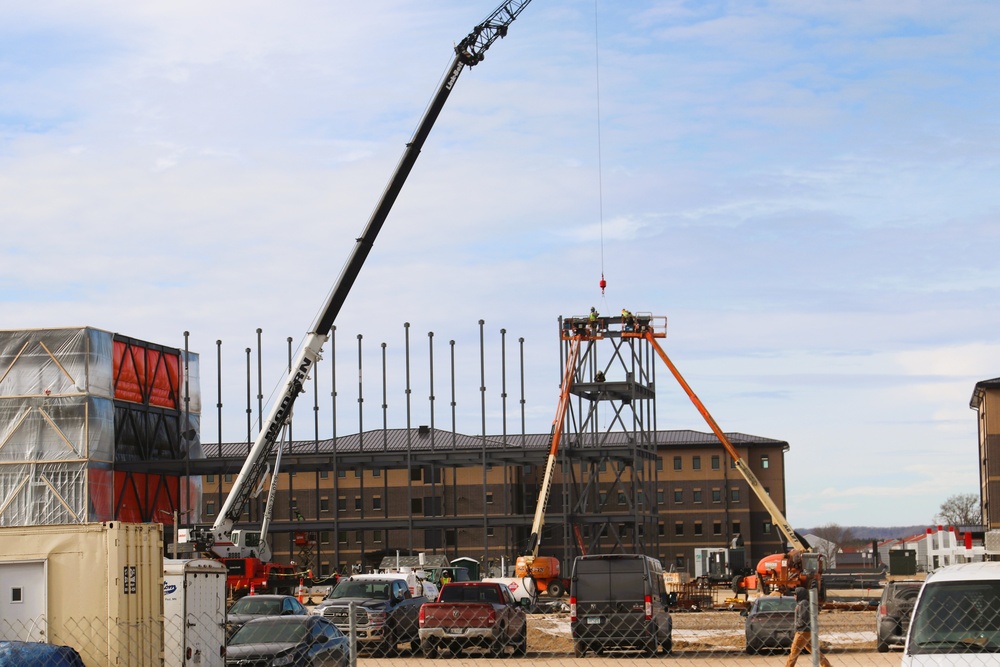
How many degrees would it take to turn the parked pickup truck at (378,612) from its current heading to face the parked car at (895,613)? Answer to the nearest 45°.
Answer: approximately 135° to its left

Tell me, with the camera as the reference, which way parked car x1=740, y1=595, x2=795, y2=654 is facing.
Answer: facing away from the viewer

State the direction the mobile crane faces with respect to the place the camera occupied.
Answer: facing to the right of the viewer

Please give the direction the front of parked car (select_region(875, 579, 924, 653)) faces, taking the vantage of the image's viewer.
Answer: facing away from the viewer

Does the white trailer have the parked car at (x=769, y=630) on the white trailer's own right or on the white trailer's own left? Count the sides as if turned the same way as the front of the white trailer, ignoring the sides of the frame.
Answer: on the white trailer's own right

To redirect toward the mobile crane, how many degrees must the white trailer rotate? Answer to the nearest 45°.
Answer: approximately 45° to its right

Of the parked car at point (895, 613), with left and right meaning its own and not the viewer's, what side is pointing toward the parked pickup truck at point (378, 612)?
left

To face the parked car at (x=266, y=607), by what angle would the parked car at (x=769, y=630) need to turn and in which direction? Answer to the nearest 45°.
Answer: approximately 90° to its left

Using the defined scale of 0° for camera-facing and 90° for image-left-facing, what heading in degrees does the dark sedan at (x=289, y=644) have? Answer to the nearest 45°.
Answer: approximately 45°
